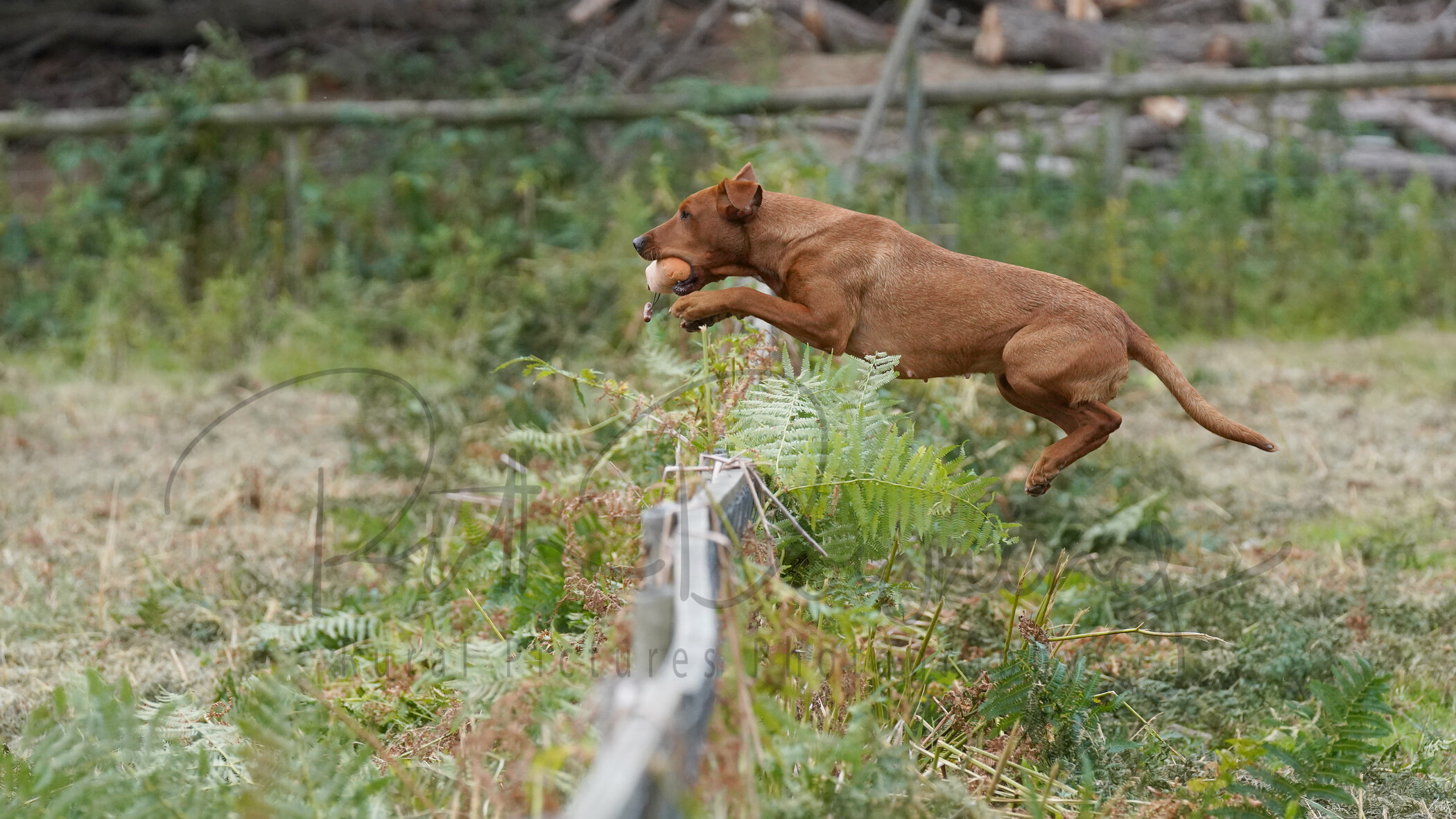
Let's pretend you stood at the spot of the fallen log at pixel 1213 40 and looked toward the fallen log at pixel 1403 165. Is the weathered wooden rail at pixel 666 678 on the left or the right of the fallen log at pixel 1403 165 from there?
right

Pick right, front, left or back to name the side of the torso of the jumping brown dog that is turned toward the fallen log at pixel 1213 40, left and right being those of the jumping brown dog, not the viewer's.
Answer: right

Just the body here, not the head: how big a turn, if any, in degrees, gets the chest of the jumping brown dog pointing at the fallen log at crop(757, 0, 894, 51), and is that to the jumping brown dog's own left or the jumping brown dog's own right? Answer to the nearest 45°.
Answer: approximately 90° to the jumping brown dog's own right

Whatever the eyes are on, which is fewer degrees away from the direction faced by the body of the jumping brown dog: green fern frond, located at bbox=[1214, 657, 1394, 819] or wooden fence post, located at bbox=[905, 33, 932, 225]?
the wooden fence post

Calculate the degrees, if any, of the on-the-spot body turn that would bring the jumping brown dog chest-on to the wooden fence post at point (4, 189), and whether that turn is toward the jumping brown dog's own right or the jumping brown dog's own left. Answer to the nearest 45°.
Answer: approximately 45° to the jumping brown dog's own right

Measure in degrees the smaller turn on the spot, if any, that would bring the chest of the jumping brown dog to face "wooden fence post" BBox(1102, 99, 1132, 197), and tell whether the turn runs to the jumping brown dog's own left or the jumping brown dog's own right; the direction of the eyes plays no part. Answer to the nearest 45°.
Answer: approximately 90° to the jumping brown dog's own right

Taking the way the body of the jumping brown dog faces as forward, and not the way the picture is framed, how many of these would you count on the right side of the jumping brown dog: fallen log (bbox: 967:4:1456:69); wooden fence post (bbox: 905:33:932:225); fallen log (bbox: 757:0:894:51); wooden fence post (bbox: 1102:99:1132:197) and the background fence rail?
5

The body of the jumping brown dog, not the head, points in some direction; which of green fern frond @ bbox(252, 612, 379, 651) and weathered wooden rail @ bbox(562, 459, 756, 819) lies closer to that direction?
the green fern frond

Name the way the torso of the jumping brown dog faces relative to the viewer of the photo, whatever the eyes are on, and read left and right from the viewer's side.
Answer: facing to the left of the viewer

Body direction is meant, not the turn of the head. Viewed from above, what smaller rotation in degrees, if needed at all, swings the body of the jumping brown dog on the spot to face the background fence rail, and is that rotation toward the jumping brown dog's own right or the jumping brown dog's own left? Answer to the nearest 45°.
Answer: approximately 90° to the jumping brown dog's own right

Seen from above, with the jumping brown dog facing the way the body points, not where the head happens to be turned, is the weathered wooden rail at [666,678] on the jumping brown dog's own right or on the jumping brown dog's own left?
on the jumping brown dog's own left
